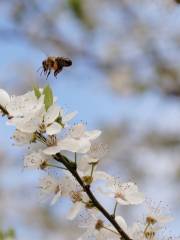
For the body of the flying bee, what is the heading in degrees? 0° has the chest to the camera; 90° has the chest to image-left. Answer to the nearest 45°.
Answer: approximately 90°
